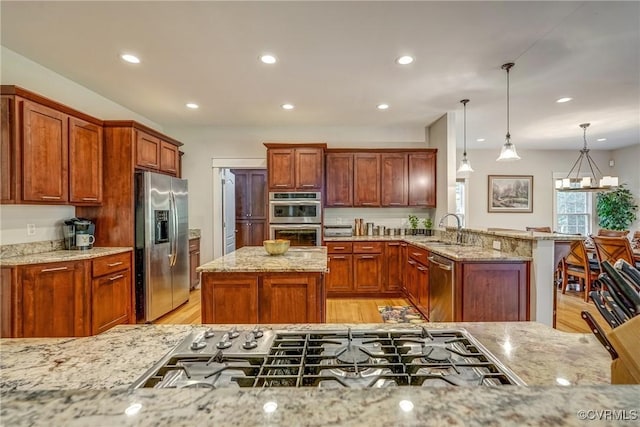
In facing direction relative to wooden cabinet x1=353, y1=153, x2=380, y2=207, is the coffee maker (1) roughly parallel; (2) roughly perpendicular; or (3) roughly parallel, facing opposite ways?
roughly perpendicular

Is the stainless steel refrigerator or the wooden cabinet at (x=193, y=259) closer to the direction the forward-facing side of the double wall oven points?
the stainless steel refrigerator

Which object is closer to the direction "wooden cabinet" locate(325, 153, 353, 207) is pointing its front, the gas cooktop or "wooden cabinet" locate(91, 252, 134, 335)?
the gas cooktop

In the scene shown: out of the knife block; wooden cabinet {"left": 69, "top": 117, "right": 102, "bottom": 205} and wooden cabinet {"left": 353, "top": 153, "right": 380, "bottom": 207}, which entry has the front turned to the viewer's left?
the knife block

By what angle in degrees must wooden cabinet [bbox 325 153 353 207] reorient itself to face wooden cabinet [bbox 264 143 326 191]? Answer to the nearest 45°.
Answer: approximately 45° to its right

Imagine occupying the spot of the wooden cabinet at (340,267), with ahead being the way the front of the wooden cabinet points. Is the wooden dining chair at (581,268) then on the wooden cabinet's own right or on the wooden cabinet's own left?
on the wooden cabinet's own left

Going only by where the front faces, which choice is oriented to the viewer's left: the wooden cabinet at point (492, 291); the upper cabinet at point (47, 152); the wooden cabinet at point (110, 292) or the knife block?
the knife block

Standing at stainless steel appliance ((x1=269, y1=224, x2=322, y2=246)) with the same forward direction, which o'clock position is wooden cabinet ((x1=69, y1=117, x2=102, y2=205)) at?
The wooden cabinet is roughly at 2 o'clock from the stainless steel appliance.

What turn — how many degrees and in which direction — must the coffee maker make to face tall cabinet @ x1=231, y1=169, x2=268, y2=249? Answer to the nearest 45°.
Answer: approximately 90° to its left

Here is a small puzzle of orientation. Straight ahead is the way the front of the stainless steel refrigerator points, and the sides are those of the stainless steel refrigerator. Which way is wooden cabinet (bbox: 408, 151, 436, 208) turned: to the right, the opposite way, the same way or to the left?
to the right

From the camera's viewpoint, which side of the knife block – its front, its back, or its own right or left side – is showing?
left
